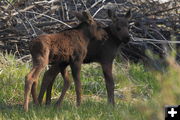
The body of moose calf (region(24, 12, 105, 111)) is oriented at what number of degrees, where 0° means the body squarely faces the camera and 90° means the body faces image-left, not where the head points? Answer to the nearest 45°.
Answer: approximately 270°
